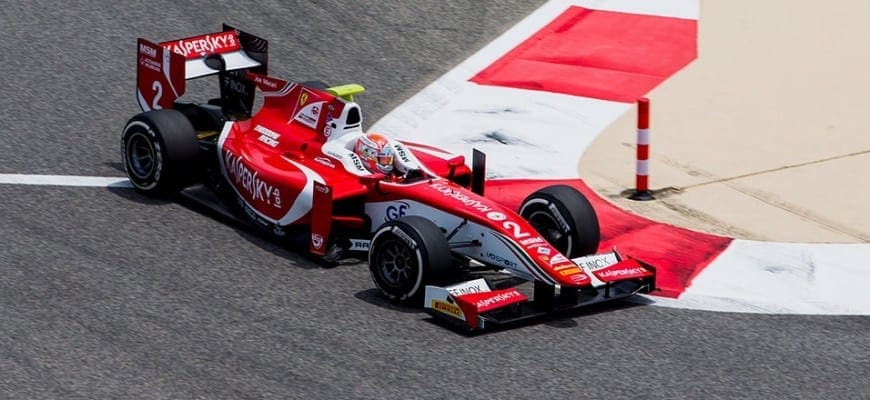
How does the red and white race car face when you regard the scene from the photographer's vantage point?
facing the viewer and to the right of the viewer

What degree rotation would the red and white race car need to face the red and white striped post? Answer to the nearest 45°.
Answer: approximately 90° to its left
